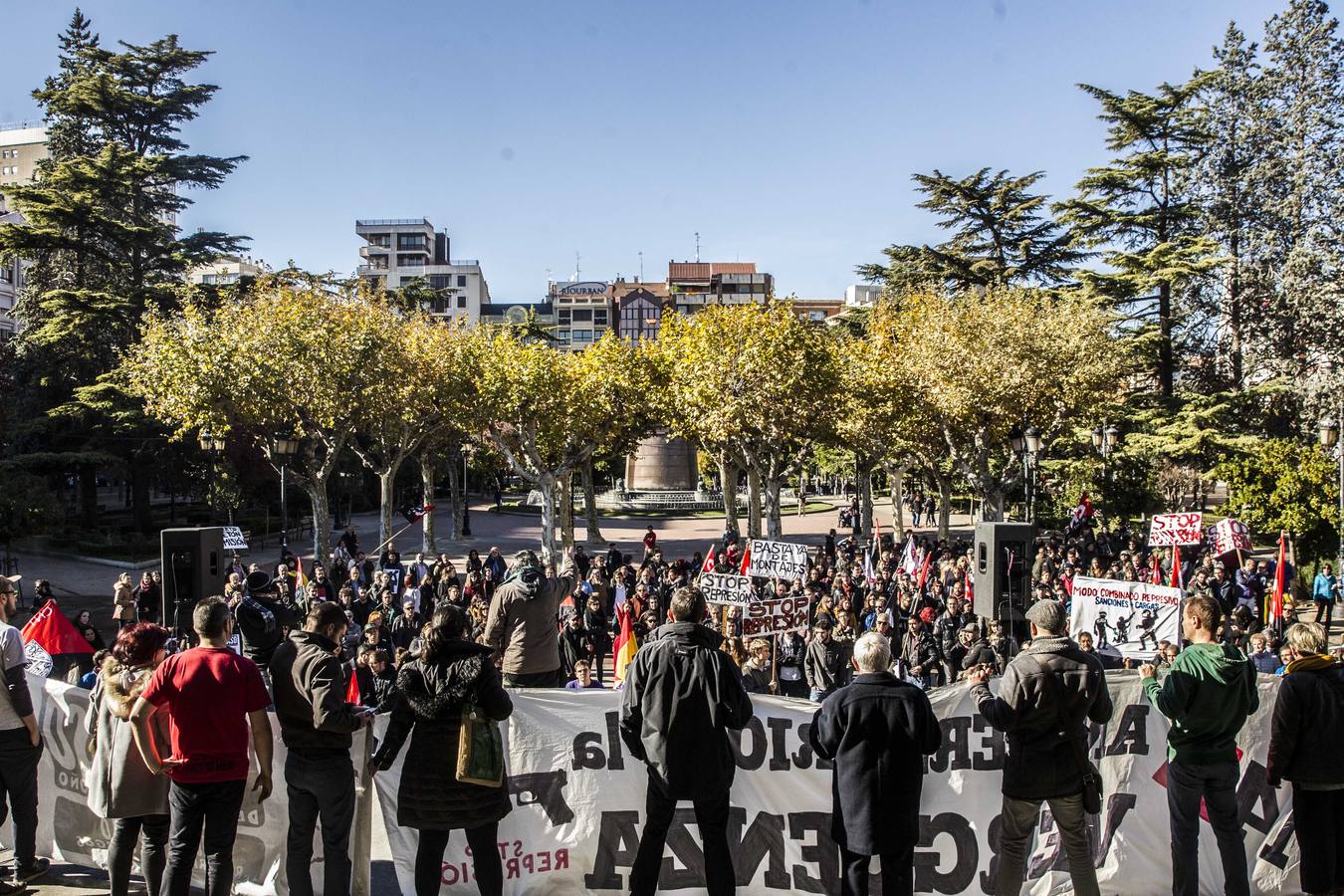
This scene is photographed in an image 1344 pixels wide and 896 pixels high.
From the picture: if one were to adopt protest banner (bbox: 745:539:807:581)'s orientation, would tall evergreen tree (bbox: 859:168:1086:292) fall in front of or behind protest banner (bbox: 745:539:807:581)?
behind

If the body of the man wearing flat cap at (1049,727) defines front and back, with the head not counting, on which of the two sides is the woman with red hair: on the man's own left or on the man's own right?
on the man's own left

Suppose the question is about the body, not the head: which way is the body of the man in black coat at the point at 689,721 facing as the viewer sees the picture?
away from the camera

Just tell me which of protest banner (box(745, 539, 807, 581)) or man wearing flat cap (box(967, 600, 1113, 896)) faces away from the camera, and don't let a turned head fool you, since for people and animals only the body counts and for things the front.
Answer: the man wearing flat cap

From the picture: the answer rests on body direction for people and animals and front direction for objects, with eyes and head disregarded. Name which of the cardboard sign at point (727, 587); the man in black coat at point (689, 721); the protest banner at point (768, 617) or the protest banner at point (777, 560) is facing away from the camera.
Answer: the man in black coat

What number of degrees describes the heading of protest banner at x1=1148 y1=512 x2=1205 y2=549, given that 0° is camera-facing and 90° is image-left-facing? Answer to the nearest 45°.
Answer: approximately 0°

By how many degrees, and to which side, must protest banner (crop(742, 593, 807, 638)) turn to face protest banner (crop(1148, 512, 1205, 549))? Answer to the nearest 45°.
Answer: approximately 135° to its left

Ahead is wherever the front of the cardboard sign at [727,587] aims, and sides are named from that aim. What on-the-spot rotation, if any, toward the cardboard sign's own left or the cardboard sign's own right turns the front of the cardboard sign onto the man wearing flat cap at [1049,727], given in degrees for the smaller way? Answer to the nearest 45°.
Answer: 0° — it already faces them

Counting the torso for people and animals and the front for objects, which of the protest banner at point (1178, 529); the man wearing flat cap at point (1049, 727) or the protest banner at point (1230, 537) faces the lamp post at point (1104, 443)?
the man wearing flat cap

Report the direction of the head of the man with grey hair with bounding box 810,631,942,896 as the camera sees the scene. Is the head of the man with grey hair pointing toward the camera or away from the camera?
away from the camera

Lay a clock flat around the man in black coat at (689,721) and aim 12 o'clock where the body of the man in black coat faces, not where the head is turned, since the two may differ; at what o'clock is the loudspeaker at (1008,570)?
The loudspeaker is roughly at 1 o'clock from the man in black coat.

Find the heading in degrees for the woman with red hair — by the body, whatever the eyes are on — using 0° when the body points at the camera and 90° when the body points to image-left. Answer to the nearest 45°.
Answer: approximately 225°

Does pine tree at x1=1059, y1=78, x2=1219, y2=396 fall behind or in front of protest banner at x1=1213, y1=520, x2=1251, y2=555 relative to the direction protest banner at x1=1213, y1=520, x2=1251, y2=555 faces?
behind
